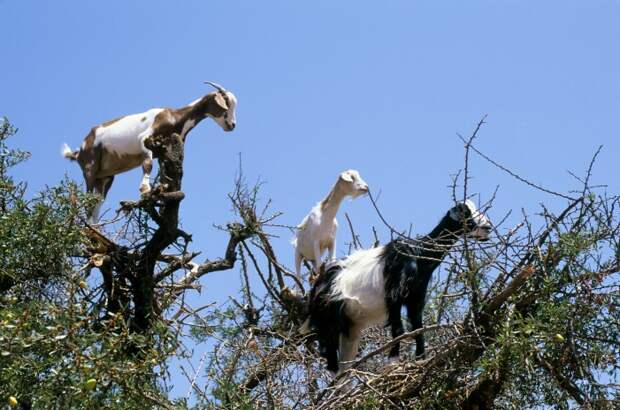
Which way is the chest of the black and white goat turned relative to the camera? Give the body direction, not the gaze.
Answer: to the viewer's right

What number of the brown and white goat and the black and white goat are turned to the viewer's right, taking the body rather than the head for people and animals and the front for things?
2

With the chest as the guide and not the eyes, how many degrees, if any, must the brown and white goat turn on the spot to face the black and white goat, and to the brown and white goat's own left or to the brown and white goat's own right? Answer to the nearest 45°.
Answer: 0° — it already faces it

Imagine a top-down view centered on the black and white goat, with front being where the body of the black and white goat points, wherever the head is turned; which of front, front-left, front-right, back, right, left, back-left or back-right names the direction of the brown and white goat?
back

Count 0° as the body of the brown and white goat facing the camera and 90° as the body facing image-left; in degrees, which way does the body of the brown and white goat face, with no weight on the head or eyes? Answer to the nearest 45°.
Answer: approximately 270°
